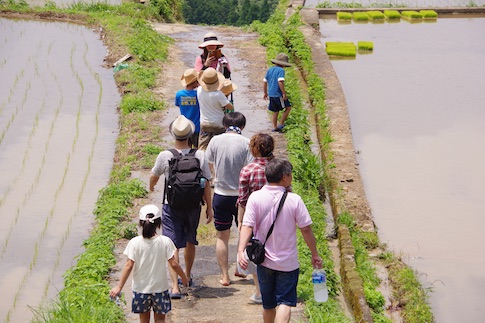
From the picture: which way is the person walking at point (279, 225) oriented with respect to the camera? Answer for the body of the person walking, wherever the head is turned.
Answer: away from the camera

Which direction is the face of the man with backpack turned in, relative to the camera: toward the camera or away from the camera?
away from the camera

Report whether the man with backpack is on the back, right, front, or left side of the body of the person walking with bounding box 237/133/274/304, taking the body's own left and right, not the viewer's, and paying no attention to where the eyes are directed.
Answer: left

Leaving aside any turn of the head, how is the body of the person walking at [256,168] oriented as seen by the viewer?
away from the camera

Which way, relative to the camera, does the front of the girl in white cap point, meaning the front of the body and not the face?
away from the camera

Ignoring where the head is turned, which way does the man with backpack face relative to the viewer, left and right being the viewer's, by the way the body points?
facing away from the viewer

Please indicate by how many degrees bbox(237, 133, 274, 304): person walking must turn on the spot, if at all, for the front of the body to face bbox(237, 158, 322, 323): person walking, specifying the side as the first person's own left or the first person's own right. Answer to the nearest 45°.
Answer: approximately 180°

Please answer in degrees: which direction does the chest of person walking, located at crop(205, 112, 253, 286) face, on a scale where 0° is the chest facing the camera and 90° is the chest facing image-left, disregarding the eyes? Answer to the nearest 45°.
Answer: approximately 180°

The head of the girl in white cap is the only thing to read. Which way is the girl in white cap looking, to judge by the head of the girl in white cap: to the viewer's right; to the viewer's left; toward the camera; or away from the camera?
away from the camera

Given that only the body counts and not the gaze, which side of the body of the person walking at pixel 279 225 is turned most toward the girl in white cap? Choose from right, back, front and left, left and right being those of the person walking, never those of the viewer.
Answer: left

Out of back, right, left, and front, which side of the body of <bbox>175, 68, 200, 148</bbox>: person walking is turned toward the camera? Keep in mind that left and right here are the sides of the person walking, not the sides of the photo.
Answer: back
